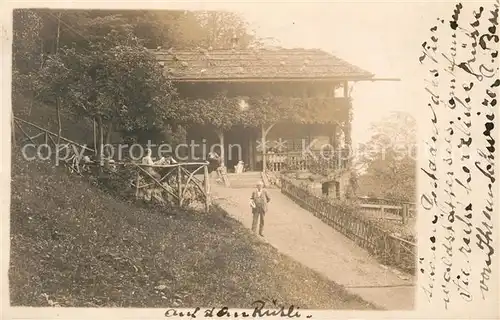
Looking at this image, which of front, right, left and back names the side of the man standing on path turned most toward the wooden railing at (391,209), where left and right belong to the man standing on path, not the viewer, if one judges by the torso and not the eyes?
left

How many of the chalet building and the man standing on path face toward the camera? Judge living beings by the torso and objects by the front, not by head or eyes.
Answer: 2

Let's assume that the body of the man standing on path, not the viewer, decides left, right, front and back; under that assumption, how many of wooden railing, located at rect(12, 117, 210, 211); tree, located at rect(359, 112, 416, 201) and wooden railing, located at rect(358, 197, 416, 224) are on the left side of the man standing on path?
2

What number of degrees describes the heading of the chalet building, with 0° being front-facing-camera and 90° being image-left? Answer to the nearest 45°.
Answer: approximately 0°
